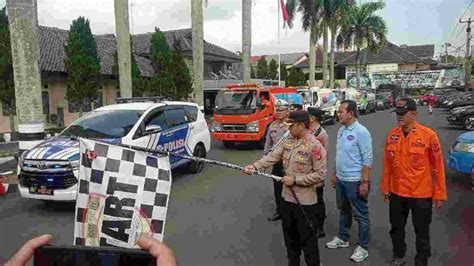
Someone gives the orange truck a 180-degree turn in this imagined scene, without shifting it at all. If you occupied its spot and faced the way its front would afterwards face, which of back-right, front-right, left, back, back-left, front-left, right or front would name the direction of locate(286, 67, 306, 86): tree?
front-left

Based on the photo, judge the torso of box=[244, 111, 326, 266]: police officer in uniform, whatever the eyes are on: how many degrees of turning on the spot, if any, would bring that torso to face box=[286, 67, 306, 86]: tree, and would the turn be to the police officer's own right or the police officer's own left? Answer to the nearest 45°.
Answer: approximately 135° to the police officer's own right

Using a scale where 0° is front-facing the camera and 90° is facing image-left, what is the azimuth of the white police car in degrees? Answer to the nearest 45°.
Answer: approximately 45°

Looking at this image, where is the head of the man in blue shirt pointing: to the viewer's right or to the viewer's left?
to the viewer's left

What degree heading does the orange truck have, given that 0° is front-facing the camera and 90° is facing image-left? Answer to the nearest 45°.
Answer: approximately 45°

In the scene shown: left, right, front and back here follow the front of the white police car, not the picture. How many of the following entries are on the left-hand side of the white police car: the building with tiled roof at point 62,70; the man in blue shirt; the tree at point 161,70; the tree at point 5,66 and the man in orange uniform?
2

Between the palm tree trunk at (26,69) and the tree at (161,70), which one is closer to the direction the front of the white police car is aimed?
the palm tree trunk

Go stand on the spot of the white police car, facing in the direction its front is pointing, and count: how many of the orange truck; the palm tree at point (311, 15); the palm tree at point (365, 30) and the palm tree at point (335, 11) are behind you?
4

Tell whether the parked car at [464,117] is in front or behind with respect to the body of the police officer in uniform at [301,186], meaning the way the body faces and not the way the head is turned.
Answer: behind

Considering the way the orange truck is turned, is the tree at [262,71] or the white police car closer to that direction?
the white police car

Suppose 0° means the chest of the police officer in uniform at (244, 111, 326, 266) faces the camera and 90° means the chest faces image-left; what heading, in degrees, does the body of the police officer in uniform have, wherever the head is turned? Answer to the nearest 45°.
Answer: approximately 45°
